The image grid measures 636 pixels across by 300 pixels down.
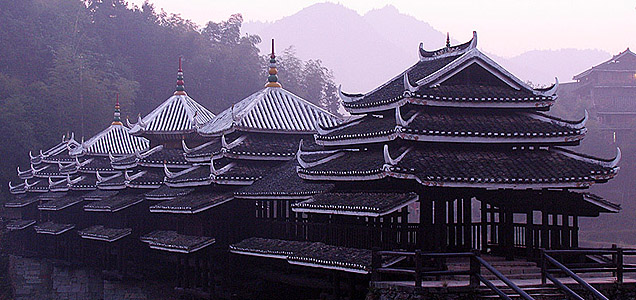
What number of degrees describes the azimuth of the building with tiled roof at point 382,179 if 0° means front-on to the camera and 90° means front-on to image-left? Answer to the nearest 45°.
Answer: approximately 315°
